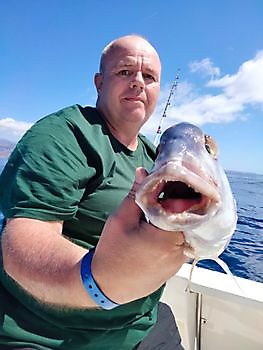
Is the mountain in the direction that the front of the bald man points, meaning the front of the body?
no

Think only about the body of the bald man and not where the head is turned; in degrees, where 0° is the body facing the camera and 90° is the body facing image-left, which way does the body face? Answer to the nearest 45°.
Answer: approximately 315°
